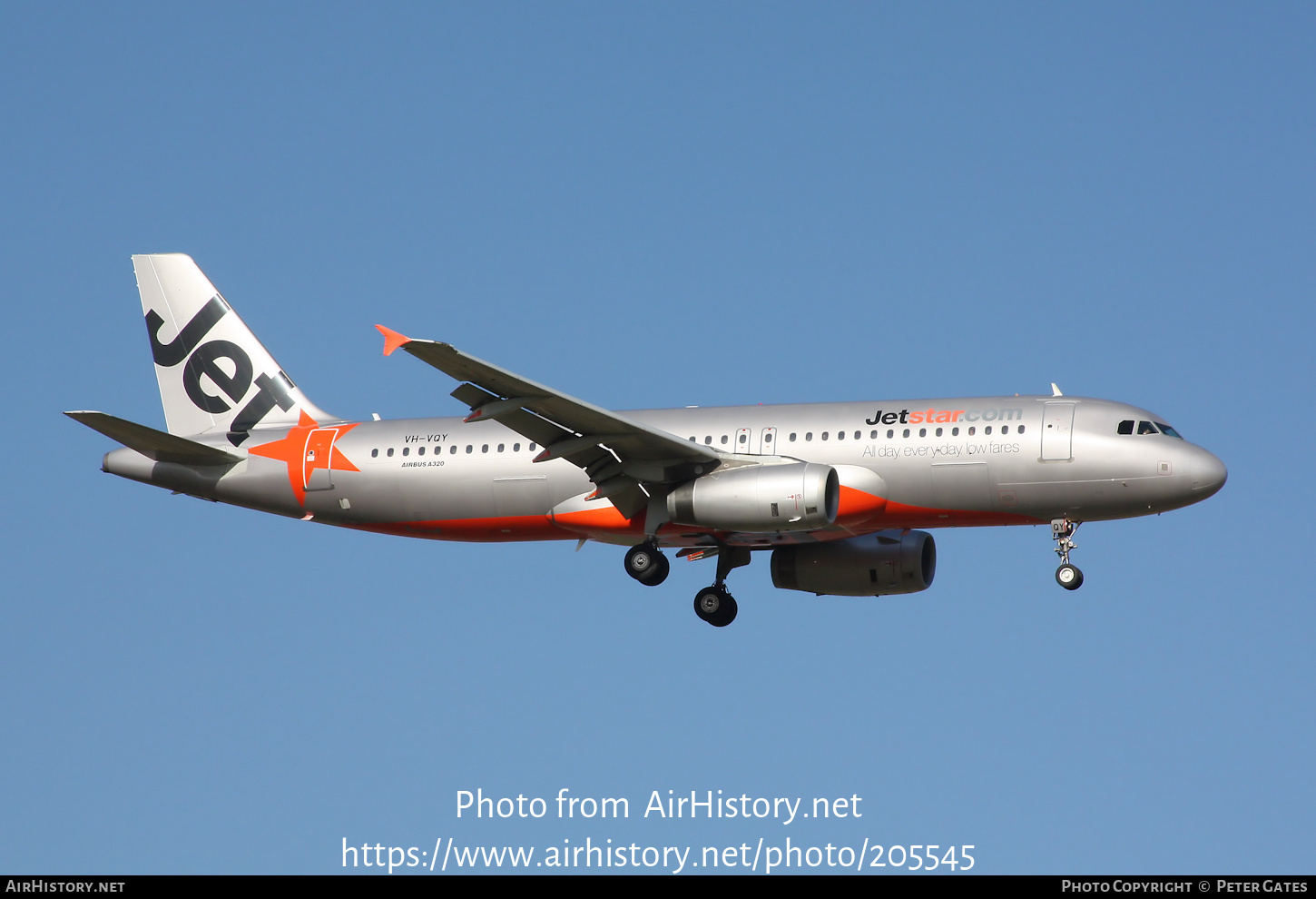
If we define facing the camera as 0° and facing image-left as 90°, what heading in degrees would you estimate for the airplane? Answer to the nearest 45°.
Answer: approximately 270°
